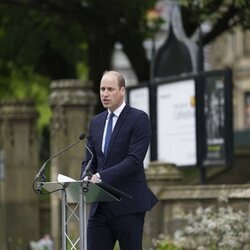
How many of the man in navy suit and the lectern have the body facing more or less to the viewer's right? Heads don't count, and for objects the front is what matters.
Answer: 0

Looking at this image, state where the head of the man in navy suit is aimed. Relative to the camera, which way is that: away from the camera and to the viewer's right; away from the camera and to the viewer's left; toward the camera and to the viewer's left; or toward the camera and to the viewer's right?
toward the camera and to the viewer's left

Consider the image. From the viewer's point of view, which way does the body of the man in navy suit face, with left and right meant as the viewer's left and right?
facing the viewer and to the left of the viewer

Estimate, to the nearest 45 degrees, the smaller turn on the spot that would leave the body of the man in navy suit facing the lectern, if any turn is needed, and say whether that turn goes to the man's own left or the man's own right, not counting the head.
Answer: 0° — they already face it
